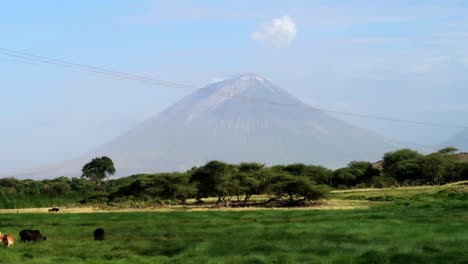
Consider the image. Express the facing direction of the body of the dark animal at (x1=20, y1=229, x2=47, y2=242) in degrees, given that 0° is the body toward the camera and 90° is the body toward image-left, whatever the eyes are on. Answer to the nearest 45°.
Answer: approximately 270°

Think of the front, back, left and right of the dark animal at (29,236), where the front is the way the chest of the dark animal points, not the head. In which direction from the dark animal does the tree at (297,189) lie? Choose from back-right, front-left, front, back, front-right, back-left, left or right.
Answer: front-left
